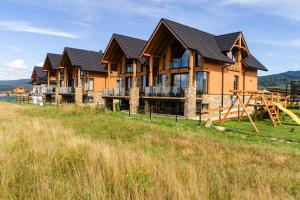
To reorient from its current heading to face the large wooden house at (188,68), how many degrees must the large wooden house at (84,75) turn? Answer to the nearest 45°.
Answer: approximately 90° to its left

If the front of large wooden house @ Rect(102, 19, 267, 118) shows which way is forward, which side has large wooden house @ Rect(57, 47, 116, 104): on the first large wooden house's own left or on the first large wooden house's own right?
on the first large wooden house's own right

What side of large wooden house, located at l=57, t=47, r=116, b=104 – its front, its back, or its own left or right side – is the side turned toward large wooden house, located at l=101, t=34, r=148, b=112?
left

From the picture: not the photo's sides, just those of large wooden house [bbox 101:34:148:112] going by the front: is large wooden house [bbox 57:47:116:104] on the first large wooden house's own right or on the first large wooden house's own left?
on the first large wooden house's own right
